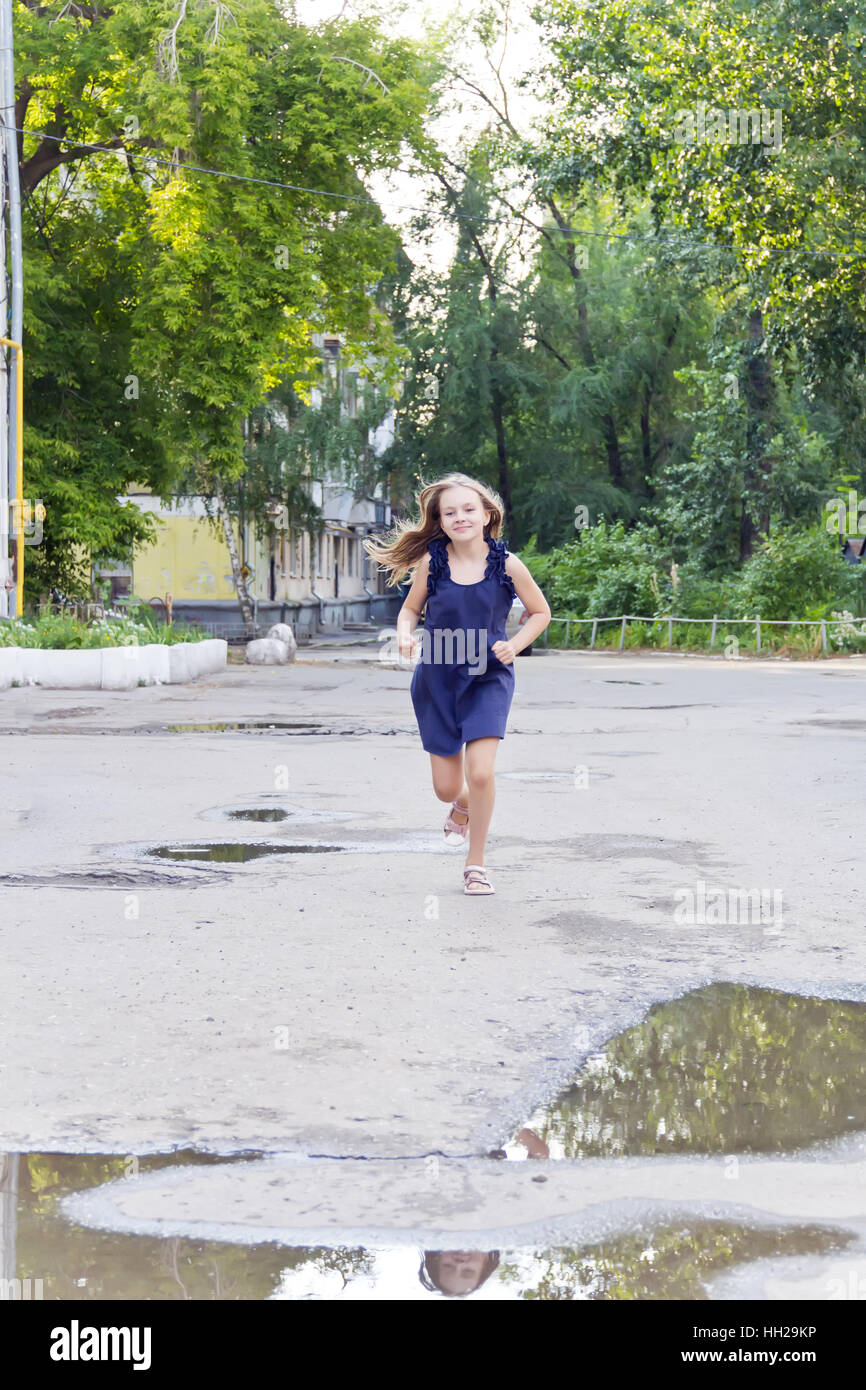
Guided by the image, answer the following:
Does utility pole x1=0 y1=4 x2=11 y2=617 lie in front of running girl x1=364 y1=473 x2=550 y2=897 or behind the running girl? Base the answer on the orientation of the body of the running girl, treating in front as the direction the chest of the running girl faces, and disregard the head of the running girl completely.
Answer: behind

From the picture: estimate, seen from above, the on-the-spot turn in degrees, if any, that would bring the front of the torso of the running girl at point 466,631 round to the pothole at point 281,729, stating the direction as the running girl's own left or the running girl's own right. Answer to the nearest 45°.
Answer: approximately 180°

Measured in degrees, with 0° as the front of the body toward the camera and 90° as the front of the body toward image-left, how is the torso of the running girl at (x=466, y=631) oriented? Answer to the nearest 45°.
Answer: approximately 0°

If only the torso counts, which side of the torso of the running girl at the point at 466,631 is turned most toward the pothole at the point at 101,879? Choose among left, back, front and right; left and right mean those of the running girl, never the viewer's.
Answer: right

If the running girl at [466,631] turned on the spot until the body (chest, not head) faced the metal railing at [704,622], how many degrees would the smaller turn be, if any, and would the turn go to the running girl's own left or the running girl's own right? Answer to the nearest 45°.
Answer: approximately 180°

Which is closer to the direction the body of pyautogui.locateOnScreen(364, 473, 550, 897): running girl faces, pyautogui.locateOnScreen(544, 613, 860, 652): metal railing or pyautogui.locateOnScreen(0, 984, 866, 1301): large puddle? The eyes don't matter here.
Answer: the large puddle

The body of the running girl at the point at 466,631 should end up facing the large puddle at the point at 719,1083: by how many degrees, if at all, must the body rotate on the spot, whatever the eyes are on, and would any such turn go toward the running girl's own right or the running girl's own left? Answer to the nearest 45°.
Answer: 0° — they already face it

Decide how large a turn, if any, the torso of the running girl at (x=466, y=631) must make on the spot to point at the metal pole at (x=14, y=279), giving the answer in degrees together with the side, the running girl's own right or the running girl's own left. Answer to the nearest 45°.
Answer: approximately 180°

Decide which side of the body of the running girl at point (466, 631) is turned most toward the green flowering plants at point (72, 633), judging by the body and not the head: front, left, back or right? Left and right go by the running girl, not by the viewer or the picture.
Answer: back

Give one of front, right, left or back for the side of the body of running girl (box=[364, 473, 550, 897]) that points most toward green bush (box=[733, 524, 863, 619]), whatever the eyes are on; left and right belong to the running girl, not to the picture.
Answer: back
